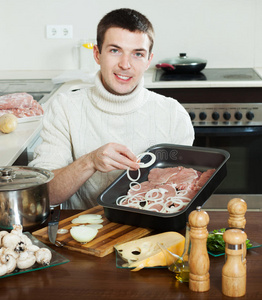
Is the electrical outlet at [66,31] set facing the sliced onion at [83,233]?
yes

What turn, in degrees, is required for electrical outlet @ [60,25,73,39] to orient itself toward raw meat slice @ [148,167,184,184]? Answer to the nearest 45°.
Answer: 0° — it already faces it

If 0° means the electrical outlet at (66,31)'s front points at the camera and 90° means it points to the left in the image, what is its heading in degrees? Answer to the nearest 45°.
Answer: approximately 0°

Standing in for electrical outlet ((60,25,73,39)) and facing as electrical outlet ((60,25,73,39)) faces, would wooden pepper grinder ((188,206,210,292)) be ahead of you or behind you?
ahead

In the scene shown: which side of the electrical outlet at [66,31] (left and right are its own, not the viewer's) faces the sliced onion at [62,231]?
front

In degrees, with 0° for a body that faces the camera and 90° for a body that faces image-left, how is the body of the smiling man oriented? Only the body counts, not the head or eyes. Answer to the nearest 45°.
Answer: approximately 0°

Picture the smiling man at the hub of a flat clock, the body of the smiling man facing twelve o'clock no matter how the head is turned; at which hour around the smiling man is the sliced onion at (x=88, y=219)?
The sliced onion is roughly at 12 o'clock from the smiling man.

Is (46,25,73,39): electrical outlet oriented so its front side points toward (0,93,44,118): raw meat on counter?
yes

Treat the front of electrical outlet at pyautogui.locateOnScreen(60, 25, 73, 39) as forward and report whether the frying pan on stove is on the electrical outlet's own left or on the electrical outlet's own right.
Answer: on the electrical outlet's own left

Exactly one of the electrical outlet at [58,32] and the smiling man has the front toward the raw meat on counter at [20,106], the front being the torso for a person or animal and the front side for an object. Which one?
the electrical outlet

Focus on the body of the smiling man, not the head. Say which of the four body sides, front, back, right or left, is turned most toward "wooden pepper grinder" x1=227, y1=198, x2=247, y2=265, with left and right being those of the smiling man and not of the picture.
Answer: front
